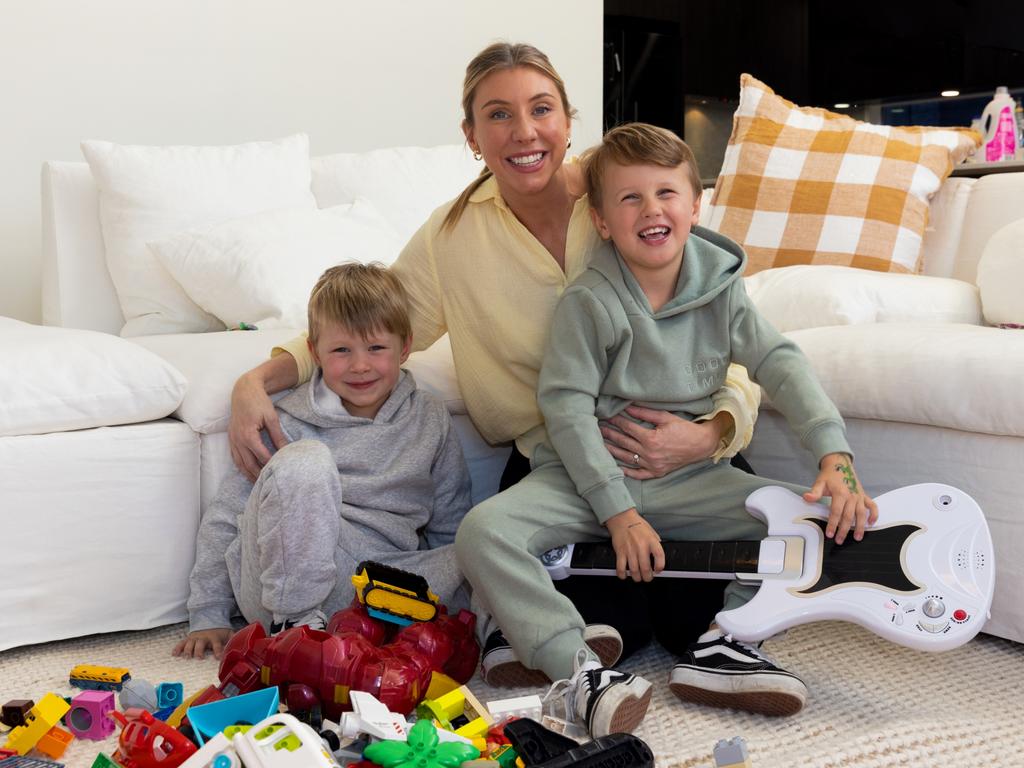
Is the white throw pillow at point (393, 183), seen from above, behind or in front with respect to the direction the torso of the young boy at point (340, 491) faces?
behind

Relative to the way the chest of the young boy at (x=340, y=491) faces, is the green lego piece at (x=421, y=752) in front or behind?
in front

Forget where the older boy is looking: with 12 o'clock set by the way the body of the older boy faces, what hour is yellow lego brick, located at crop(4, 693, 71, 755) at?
The yellow lego brick is roughly at 2 o'clock from the older boy.

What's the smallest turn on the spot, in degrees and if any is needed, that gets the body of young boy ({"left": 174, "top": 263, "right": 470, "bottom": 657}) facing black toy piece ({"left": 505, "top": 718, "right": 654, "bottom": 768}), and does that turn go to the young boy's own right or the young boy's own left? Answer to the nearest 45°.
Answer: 0° — they already face it

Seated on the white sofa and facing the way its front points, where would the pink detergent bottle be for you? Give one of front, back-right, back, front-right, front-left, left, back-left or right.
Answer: back-left

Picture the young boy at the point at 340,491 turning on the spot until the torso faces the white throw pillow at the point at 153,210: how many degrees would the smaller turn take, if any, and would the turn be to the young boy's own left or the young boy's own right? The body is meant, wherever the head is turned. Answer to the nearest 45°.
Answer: approximately 180°

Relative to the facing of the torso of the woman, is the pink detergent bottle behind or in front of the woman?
behind

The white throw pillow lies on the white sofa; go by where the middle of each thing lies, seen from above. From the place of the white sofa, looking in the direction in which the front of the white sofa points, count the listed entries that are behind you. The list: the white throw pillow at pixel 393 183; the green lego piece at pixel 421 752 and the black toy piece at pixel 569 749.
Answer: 1
